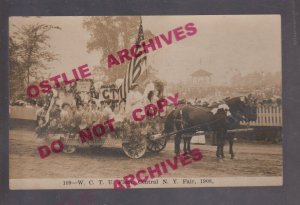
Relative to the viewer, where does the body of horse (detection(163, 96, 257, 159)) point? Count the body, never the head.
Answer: to the viewer's right

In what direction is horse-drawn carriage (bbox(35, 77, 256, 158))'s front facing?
to the viewer's right

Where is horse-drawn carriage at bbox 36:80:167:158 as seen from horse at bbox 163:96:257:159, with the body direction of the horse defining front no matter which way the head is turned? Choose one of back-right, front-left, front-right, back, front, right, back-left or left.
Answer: back
